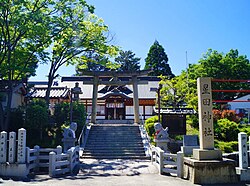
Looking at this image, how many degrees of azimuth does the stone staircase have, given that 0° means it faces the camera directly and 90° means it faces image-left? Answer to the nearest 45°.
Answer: approximately 0°

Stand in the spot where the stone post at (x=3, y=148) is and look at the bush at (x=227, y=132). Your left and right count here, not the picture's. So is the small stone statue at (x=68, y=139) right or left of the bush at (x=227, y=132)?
left

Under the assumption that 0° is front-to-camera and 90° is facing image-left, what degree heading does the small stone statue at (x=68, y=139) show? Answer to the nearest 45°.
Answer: approximately 270°

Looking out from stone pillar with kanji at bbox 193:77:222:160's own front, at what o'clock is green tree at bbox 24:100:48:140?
The green tree is roughly at 4 o'clock from the stone pillar with kanji.

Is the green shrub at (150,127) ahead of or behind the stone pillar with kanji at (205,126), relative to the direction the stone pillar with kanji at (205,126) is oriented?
behind
